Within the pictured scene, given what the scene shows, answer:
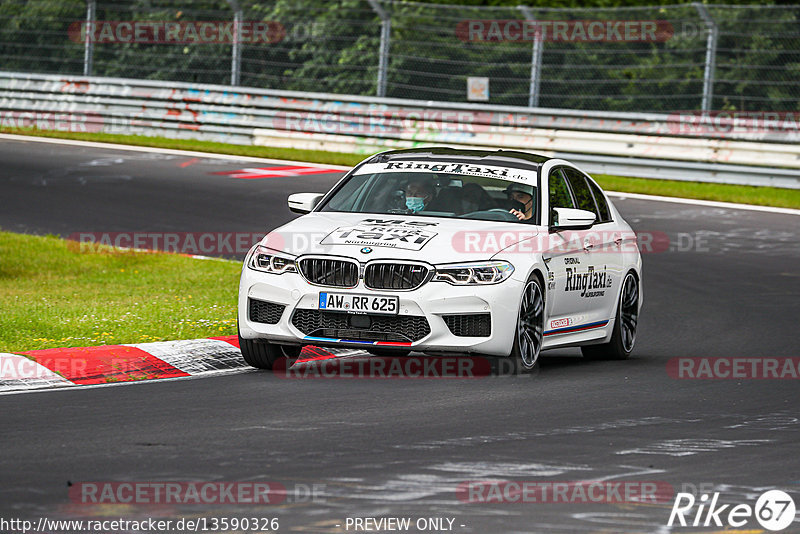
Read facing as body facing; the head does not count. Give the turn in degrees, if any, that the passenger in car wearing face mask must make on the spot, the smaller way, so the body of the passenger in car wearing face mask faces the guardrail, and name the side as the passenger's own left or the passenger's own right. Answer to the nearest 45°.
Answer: approximately 135° to the passenger's own right

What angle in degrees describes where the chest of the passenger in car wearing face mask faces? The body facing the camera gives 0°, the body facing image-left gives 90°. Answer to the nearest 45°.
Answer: approximately 45°

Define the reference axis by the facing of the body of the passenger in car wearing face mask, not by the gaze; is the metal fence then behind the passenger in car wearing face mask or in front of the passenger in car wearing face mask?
behind
